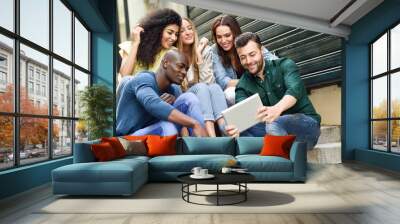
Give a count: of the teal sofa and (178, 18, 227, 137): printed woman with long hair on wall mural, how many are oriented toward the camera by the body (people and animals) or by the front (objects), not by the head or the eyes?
2

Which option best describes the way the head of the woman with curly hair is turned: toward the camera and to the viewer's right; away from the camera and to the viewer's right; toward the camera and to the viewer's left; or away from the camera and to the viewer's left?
toward the camera and to the viewer's right

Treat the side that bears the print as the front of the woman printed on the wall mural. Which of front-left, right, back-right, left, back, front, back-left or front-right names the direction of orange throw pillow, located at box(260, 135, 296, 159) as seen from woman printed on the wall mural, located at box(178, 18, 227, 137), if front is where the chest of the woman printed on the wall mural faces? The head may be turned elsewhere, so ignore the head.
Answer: front-left

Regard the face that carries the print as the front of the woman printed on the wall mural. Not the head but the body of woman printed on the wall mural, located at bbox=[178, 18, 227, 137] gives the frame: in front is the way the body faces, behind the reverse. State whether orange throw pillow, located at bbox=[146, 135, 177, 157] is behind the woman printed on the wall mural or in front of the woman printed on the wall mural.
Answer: in front

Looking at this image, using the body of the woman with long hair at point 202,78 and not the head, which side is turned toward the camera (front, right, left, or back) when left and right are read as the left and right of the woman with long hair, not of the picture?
front

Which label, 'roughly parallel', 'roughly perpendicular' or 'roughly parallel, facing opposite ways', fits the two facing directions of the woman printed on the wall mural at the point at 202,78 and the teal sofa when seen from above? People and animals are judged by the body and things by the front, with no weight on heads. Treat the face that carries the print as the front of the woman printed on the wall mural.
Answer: roughly parallel

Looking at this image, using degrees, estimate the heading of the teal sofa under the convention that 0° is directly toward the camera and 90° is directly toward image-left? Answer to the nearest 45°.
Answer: approximately 0°

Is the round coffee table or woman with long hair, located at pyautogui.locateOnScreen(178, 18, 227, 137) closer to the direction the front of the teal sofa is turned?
the round coffee table
